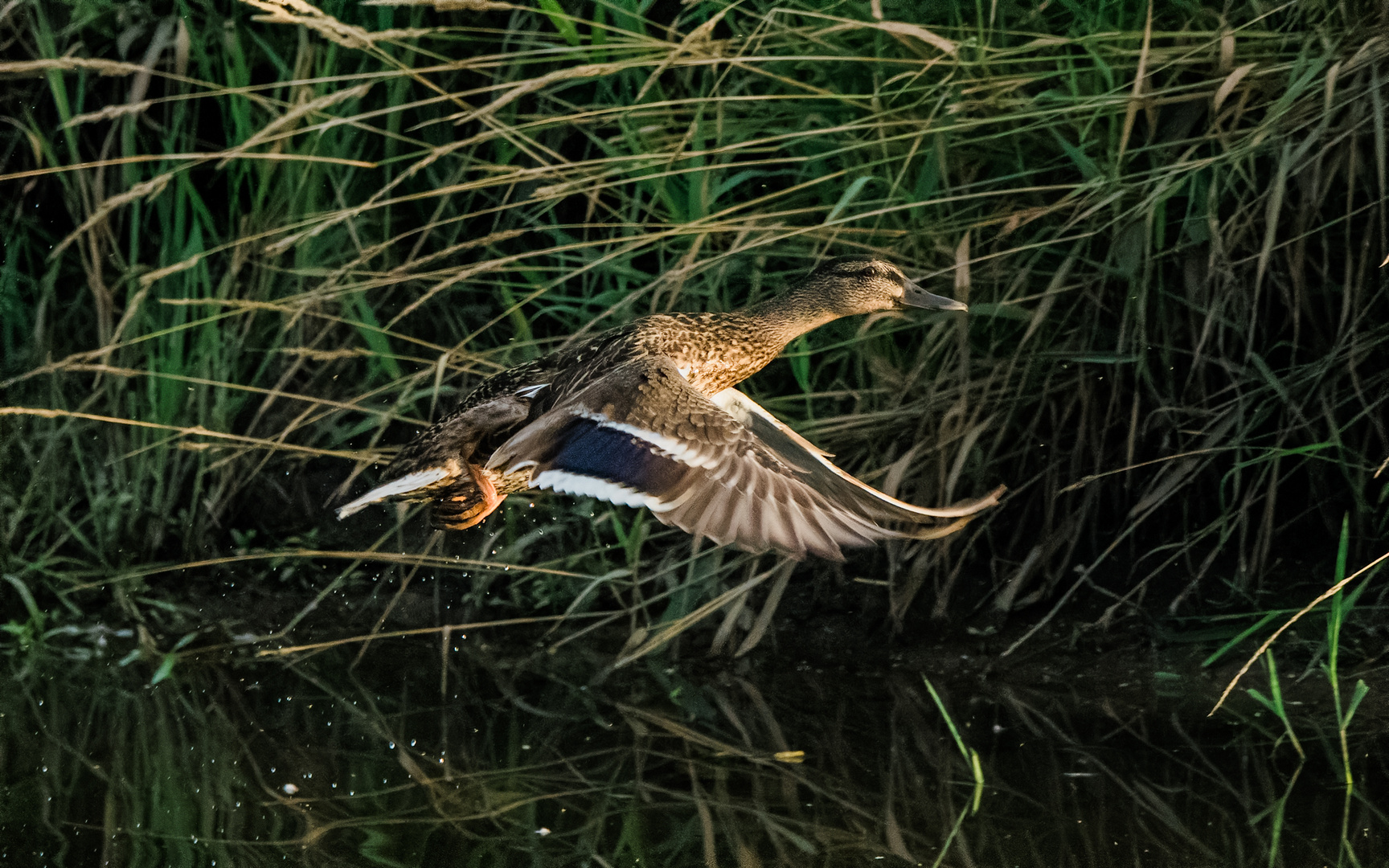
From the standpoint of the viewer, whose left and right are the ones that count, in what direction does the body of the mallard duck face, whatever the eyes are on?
facing to the right of the viewer
